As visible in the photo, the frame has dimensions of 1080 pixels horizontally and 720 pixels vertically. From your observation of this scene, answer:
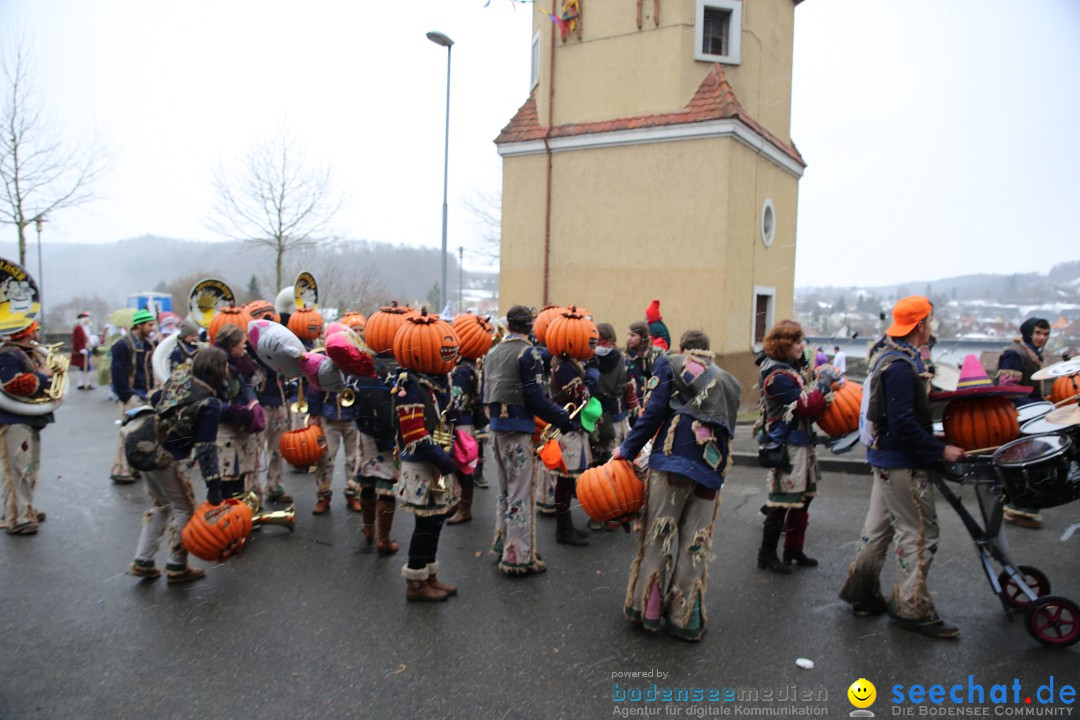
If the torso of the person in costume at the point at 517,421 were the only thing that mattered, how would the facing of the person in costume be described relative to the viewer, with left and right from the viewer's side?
facing away from the viewer and to the right of the viewer

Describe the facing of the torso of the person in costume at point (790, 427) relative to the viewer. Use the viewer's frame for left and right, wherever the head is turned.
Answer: facing to the right of the viewer

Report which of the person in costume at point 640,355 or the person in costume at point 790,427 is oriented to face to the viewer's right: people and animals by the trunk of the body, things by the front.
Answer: the person in costume at point 790,427

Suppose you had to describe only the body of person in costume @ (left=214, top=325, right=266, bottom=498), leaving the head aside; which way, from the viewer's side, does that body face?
to the viewer's right

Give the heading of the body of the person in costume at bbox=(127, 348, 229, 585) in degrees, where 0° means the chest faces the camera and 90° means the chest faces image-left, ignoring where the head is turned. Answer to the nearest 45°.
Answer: approximately 225°

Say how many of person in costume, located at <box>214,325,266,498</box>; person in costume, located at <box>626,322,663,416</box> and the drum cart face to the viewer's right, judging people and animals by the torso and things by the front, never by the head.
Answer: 2

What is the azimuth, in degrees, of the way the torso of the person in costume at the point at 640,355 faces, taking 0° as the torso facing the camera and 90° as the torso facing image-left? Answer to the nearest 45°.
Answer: approximately 45°

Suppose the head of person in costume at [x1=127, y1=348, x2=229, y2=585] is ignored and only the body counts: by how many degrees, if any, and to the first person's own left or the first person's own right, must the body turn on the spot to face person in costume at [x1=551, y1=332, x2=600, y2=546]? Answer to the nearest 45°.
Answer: approximately 45° to the first person's own right

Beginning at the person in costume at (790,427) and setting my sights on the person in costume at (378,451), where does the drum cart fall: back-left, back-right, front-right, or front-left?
back-left
